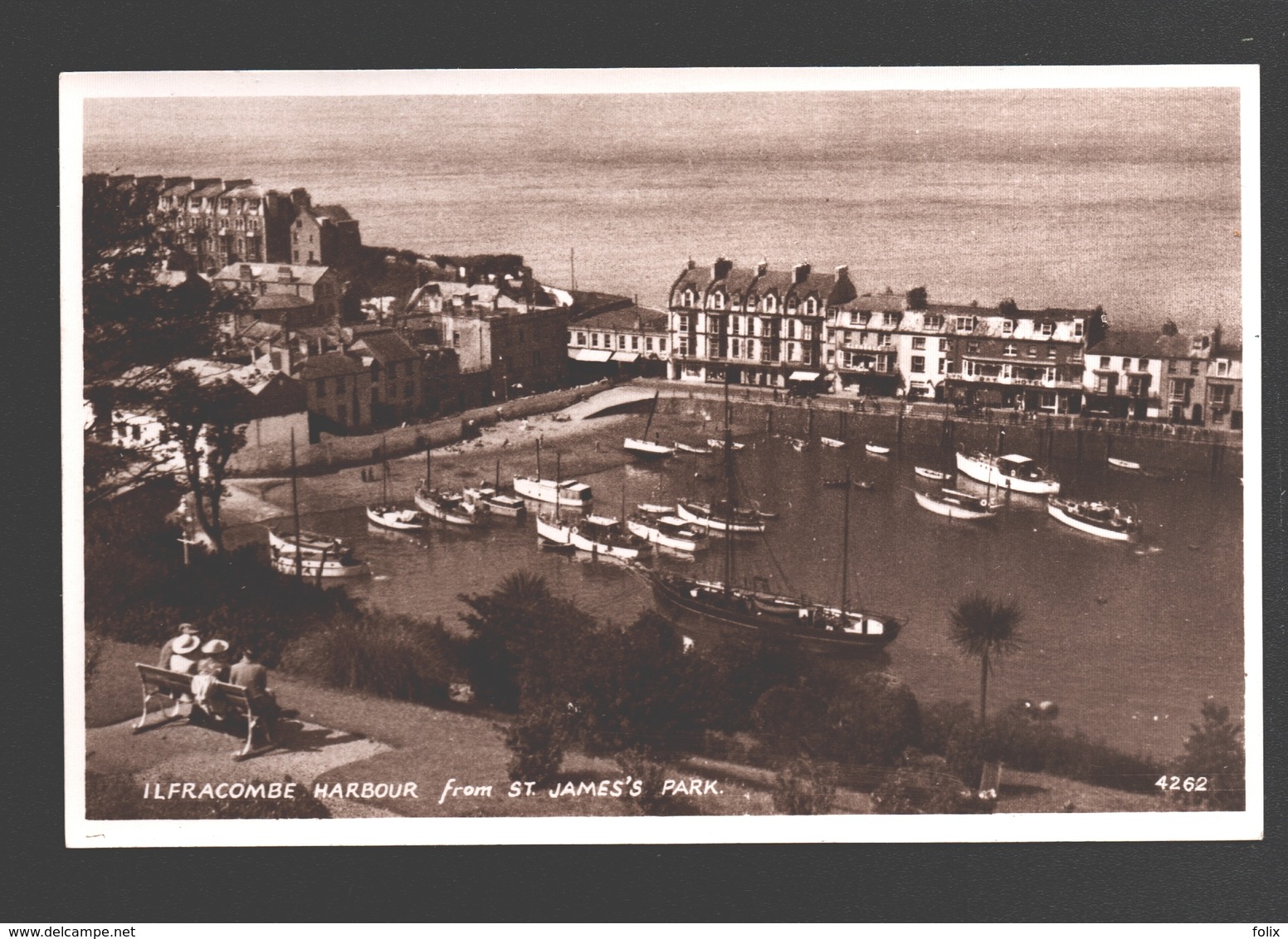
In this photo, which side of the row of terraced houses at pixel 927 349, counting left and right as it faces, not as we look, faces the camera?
front

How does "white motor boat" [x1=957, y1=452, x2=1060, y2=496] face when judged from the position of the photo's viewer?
facing away from the viewer and to the left of the viewer

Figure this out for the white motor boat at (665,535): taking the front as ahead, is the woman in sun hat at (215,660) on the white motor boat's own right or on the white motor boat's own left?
on the white motor boat's own left

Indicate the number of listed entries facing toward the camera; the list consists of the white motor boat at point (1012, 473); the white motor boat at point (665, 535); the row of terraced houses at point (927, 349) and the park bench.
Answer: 1

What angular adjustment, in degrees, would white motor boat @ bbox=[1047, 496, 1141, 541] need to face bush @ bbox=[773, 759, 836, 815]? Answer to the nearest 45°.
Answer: approximately 90° to its left

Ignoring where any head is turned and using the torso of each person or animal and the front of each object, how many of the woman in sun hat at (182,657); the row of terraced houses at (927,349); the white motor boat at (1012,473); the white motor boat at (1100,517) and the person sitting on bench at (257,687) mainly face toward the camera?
1

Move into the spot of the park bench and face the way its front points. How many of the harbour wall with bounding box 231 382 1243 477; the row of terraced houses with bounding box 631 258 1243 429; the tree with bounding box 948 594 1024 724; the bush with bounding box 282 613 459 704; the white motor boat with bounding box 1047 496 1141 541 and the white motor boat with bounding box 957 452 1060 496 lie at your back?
0

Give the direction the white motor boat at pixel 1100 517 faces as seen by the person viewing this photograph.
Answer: facing away from the viewer and to the left of the viewer

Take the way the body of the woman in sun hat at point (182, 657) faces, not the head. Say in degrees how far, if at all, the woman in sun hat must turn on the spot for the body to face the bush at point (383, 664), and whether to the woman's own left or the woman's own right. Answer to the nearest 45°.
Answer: approximately 45° to the woman's own right

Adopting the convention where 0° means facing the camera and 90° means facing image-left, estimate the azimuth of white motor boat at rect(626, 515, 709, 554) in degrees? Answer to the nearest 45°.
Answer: approximately 135°

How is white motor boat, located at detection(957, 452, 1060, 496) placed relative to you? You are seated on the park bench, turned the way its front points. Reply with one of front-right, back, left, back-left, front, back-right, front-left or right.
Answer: front-right
